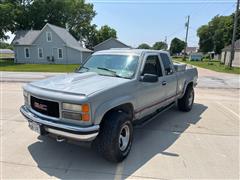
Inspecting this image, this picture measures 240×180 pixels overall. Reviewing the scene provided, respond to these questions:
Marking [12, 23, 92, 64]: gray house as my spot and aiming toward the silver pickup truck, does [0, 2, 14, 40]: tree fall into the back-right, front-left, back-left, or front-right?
back-right

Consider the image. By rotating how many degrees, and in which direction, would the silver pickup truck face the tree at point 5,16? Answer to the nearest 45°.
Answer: approximately 90° to its right

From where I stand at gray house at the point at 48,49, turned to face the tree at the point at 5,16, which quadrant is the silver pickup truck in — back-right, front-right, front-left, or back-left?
back-left

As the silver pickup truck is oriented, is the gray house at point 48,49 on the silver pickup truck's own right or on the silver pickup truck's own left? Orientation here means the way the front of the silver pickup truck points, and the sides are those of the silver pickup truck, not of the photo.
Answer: on the silver pickup truck's own right

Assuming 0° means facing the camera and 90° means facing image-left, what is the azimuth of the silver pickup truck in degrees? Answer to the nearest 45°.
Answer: approximately 45°
